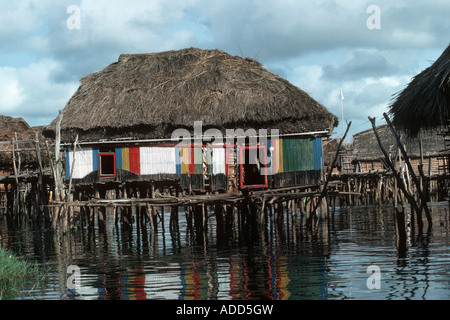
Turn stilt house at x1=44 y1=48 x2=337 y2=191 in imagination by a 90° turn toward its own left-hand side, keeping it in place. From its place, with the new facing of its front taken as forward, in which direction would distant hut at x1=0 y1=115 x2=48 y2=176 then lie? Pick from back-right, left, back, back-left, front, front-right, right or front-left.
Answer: back-left

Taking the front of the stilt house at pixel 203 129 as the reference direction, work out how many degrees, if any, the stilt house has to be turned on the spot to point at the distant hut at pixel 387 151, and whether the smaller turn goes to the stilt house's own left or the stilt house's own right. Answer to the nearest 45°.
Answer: approximately 135° to the stilt house's own left

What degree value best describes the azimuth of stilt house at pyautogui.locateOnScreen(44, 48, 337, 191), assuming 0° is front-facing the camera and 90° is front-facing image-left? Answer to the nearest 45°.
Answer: approximately 0°
